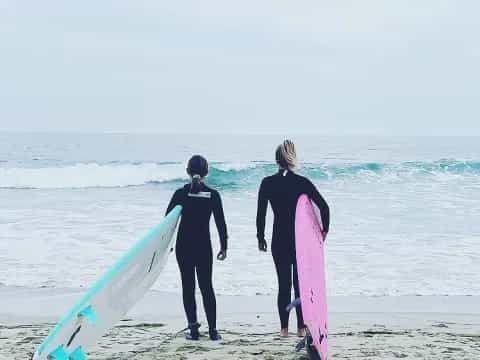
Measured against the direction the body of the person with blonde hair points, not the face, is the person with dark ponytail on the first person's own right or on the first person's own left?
on the first person's own left

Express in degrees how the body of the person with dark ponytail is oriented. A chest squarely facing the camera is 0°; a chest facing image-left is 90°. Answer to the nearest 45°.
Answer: approximately 180°

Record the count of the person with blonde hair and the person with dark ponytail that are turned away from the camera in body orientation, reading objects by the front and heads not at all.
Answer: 2

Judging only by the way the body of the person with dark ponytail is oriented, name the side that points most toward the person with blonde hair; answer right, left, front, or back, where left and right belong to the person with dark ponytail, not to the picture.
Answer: right

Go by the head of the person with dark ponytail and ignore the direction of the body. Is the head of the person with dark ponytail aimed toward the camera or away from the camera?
away from the camera

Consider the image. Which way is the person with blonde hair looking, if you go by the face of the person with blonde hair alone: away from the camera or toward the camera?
away from the camera

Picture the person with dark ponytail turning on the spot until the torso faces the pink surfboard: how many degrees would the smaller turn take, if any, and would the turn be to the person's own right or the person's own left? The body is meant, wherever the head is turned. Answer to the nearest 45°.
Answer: approximately 135° to the person's own right

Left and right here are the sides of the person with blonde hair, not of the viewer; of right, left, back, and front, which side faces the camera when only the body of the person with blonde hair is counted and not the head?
back
